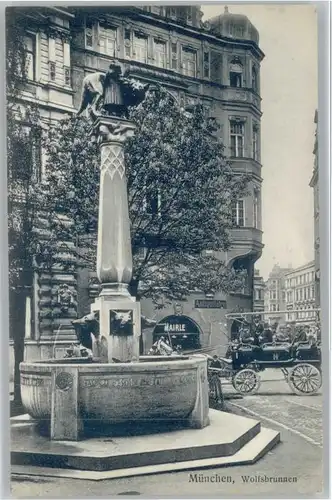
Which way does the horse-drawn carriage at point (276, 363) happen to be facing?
to the viewer's left

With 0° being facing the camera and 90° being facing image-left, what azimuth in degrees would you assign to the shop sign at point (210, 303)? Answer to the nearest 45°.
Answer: approximately 0°

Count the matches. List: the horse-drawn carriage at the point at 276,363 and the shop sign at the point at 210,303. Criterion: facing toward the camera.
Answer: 1

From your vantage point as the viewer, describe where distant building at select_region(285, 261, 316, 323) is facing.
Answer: facing the viewer and to the left of the viewer
